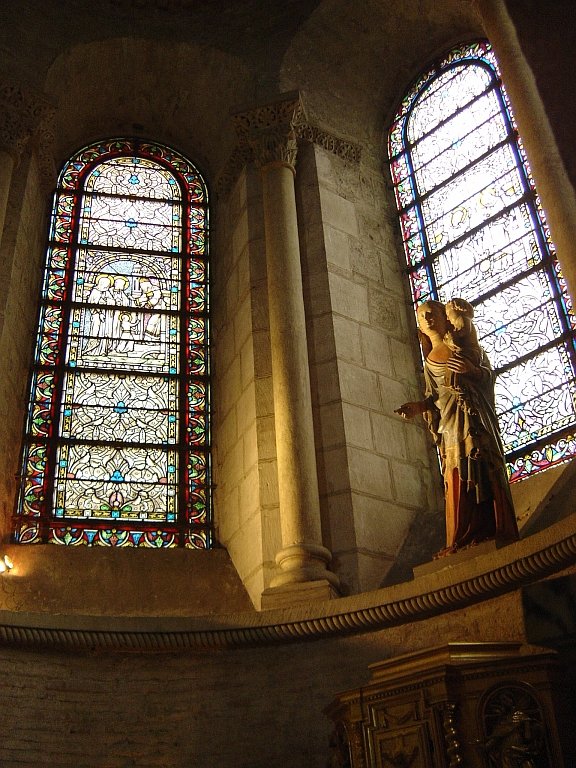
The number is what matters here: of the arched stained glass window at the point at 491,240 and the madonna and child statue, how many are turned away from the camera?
0

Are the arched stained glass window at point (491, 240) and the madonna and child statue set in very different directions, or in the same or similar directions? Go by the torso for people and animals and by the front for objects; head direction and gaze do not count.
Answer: same or similar directions

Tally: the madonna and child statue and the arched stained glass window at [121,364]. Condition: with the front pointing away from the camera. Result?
0

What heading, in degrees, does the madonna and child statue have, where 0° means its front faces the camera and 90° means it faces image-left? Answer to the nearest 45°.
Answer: approximately 45°

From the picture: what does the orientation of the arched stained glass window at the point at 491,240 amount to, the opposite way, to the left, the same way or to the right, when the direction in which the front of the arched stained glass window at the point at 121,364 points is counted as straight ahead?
to the right

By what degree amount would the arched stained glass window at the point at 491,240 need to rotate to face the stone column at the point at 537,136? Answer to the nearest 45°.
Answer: approximately 45° to its left

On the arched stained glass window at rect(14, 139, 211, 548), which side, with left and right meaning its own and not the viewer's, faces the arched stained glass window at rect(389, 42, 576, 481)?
left

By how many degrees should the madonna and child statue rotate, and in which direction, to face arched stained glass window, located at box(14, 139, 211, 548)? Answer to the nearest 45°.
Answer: approximately 45° to its right

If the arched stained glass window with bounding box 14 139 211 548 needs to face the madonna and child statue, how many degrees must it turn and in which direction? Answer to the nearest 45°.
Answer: approximately 45° to its left

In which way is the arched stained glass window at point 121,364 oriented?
toward the camera

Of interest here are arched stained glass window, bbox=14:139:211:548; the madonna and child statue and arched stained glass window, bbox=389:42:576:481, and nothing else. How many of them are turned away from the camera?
0
